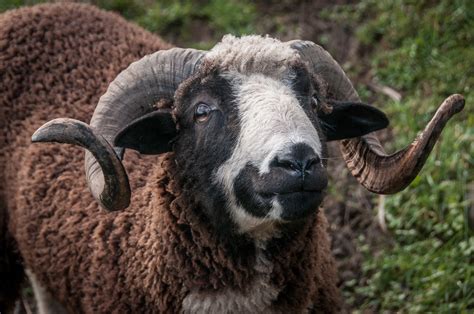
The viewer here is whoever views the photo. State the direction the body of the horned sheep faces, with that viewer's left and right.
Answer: facing the viewer and to the right of the viewer
